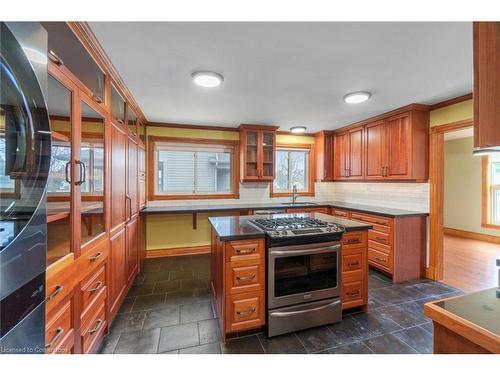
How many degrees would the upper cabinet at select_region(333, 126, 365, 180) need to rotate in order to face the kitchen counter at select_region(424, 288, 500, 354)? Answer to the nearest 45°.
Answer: approximately 45° to its left

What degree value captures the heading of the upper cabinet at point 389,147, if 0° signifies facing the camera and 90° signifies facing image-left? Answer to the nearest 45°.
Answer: approximately 45°

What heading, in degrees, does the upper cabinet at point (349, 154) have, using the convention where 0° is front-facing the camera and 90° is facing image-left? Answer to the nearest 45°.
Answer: approximately 45°

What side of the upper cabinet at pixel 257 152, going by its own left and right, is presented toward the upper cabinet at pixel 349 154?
left

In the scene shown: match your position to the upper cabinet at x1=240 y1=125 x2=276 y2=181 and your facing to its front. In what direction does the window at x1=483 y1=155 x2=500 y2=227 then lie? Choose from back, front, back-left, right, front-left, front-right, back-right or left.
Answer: left

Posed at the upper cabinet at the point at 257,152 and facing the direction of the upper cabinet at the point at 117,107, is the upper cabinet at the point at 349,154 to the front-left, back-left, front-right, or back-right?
back-left

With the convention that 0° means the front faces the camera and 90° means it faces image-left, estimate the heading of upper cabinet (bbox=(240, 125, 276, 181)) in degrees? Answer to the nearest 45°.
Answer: approximately 0°
